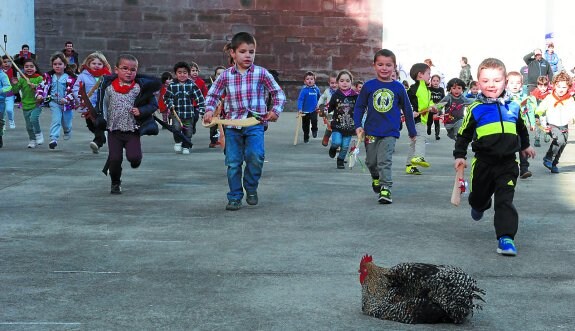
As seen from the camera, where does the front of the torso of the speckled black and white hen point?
to the viewer's left

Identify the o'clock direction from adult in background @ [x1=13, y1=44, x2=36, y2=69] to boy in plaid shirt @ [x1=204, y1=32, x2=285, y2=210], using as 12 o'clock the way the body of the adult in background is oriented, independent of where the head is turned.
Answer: The boy in plaid shirt is roughly at 12 o'clock from the adult in background.

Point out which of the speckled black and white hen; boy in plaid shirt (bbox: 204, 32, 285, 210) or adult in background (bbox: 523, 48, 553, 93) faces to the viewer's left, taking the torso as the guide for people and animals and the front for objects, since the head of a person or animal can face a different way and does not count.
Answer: the speckled black and white hen

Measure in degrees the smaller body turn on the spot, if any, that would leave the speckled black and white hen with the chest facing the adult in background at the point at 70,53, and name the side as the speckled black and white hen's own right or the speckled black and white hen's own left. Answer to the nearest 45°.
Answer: approximately 45° to the speckled black and white hen's own right

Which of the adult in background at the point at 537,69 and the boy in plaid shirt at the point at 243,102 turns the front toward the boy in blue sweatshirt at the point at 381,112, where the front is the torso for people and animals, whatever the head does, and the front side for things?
the adult in background

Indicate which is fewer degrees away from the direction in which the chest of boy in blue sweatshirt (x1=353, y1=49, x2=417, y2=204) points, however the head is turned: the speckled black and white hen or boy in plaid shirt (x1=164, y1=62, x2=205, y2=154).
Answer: the speckled black and white hen

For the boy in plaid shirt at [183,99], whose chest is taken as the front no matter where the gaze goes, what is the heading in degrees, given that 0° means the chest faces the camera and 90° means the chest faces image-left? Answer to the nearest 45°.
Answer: approximately 0°

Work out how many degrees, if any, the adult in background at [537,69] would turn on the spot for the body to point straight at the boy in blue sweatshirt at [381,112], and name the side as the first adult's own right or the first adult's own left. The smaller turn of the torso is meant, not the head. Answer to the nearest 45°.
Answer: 0° — they already face them

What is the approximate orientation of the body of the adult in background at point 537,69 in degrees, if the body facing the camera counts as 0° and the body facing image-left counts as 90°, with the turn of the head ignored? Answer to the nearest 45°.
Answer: approximately 0°

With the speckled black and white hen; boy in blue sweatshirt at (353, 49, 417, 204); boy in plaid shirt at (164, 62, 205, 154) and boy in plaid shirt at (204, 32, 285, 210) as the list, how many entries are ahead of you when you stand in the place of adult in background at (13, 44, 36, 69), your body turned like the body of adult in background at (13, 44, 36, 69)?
4

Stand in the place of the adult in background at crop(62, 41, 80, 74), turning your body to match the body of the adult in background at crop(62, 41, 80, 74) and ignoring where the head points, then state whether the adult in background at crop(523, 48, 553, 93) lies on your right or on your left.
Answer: on your left
